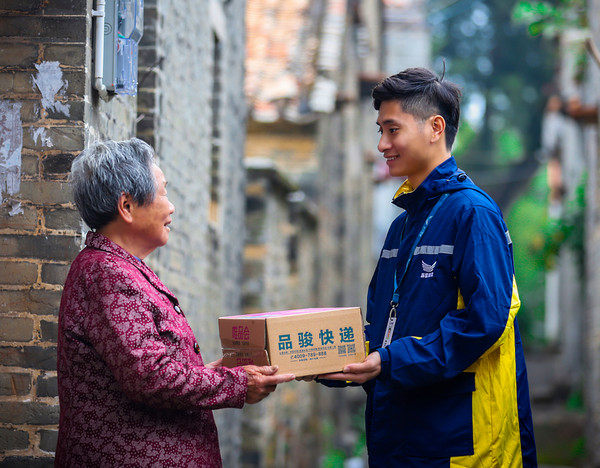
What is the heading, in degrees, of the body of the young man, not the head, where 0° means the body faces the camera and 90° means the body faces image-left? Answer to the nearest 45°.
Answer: approximately 45°

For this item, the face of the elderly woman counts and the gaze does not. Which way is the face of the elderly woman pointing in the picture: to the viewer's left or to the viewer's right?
to the viewer's right

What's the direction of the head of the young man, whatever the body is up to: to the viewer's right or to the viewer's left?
to the viewer's left

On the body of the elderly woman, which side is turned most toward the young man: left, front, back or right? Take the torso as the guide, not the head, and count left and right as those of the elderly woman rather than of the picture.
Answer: front

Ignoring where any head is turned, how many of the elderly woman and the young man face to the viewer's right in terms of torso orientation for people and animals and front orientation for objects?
1

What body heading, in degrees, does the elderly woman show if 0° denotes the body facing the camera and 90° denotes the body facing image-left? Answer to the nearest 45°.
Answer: approximately 270°

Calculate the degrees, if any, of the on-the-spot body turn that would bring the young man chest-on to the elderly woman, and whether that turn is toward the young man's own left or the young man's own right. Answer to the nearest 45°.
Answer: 0° — they already face them
